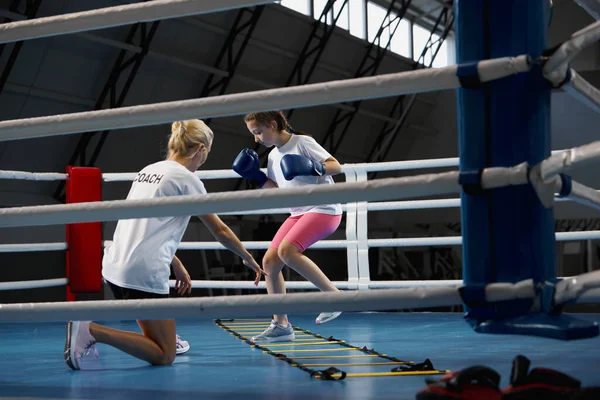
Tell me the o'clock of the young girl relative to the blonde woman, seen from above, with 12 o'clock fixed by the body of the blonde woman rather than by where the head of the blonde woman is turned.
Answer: The young girl is roughly at 12 o'clock from the blonde woman.

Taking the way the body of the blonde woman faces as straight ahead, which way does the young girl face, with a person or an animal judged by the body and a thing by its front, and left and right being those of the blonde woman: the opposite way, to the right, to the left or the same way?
the opposite way

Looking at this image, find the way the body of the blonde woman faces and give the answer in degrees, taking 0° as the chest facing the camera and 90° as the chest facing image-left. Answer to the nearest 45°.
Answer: approximately 225°

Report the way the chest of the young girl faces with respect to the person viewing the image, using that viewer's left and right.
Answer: facing the viewer and to the left of the viewer

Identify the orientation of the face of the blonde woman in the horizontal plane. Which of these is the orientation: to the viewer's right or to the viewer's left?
to the viewer's right
